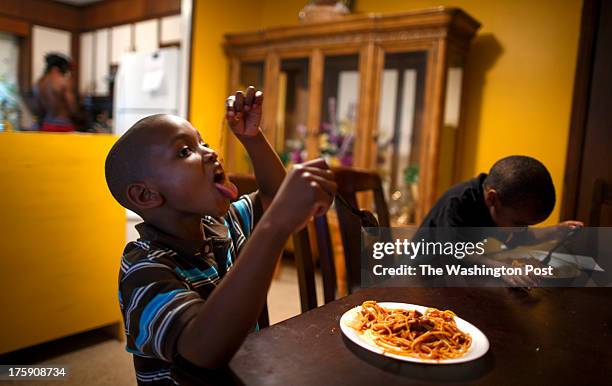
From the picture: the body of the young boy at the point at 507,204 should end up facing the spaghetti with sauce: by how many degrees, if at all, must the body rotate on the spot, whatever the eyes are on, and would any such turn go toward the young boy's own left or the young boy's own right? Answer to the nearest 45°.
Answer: approximately 45° to the young boy's own right

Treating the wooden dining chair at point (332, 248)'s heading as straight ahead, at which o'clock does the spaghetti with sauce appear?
The spaghetti with sauce is roughly at 1 o'clock from the wooden dining chair.

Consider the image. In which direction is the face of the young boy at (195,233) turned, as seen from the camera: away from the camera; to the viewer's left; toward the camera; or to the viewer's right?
to the viewer's right

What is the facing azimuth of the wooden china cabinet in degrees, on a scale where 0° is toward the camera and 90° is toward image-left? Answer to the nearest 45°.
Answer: approximately 45°

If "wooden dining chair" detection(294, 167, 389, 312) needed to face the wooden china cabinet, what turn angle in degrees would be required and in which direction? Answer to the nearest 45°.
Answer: approximately 135° to its left

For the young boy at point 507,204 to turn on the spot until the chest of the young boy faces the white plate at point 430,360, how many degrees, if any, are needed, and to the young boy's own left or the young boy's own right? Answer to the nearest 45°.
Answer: approximately 45° to the young boy's own right

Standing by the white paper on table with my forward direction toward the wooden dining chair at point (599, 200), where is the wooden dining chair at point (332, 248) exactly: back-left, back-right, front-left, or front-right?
back-left
